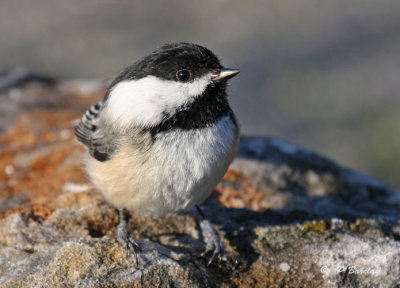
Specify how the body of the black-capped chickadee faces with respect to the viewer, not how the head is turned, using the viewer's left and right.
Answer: facing the viewer and to the right of the viewer
